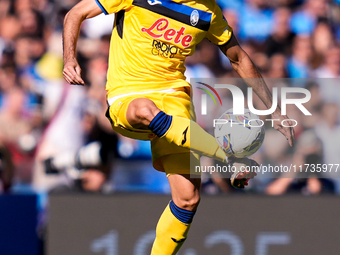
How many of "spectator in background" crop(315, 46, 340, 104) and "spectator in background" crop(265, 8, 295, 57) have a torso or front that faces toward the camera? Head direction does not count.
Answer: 2

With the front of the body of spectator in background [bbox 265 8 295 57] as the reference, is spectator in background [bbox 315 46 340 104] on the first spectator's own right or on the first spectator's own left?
on the first spectator's own left

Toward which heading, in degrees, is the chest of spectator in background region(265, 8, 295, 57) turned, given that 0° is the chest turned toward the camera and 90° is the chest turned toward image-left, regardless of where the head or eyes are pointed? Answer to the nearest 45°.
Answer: approximately 0°

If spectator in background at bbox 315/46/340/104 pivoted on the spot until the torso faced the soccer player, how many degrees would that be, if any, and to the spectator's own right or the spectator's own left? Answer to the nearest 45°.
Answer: approximately 45° to the spectator's own right

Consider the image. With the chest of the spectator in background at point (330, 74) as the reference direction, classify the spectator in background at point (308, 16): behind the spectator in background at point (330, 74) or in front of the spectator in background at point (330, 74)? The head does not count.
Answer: behind
